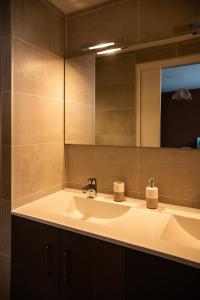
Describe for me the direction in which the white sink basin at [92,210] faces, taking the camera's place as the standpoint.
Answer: facing the viewer and to the left of the viewer
